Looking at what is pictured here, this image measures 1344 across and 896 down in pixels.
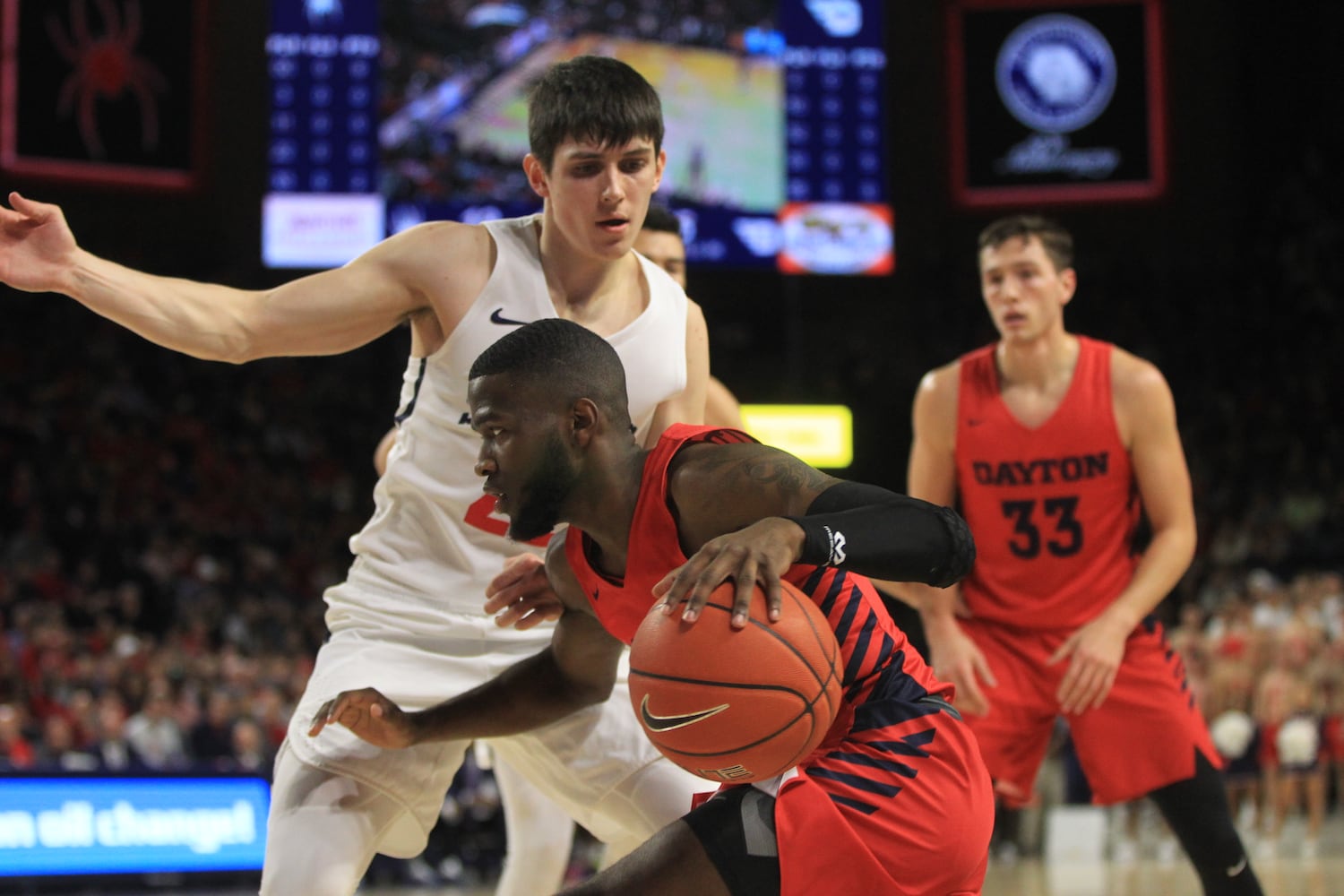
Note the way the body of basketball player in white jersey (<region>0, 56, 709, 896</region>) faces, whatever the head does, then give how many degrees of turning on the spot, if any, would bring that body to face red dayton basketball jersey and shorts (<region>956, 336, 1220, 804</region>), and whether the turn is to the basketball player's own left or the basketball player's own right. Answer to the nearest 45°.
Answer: approximately 90° to the basketball player's own left

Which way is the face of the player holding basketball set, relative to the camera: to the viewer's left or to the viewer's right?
to the viewer's left

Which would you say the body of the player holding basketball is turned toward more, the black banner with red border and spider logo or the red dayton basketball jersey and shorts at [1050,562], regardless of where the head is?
the black banner with red border and spider logo

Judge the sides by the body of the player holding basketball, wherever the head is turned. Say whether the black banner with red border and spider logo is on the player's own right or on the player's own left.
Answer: on the player's own right

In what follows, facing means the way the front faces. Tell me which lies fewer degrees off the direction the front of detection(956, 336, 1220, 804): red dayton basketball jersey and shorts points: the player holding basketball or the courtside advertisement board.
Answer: the player holding basketball

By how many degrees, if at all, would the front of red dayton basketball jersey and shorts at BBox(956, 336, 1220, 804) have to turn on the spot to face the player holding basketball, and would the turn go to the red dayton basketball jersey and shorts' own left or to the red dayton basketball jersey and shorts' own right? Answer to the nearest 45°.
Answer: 0° — they already face them

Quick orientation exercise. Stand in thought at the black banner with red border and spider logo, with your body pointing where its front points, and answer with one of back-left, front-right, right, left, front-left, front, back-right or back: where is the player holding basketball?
front

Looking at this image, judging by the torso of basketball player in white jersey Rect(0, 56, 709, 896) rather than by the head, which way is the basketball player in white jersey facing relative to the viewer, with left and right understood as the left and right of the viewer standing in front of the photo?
facing the viewer and to the right of the viewer

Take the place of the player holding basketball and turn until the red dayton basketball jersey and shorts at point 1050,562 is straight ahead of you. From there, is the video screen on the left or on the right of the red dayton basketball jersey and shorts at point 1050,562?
left

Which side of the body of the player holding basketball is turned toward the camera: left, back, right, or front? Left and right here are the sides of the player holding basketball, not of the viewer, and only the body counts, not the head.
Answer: left

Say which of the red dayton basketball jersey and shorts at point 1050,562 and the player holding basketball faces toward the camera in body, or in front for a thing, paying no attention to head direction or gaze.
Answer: the red dayton basketball jersey and shorts

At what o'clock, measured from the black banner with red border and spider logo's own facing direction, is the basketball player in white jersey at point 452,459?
The basketball player in white jersey is roughly at 12 o'clock from the black banner with red border and spider logo.

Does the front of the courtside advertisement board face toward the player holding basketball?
yes

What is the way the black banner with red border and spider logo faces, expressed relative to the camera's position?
facing the viewer

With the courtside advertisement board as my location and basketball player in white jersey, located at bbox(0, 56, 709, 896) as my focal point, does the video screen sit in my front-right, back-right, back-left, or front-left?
back-left

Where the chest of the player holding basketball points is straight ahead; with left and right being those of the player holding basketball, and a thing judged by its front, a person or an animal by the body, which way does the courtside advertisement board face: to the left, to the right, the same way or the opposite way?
to the left
